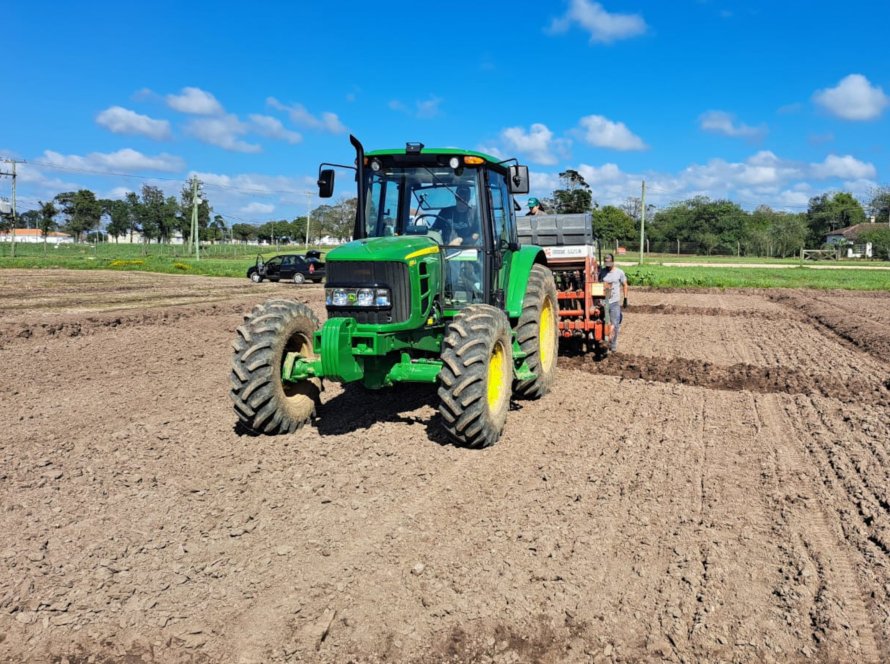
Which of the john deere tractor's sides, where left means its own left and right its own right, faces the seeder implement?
back

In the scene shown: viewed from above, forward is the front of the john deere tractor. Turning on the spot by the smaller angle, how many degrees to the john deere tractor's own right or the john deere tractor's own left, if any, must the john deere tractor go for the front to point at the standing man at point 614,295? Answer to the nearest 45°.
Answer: approximately 180°

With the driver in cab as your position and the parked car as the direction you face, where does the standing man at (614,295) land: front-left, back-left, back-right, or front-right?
front-right

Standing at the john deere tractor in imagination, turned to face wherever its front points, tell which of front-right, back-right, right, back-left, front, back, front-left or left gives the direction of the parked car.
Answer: back-right

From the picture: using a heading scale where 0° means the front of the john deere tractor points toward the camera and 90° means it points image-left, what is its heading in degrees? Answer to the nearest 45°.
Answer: approximately 45°

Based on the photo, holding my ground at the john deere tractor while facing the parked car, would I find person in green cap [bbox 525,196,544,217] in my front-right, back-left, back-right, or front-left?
front-right
